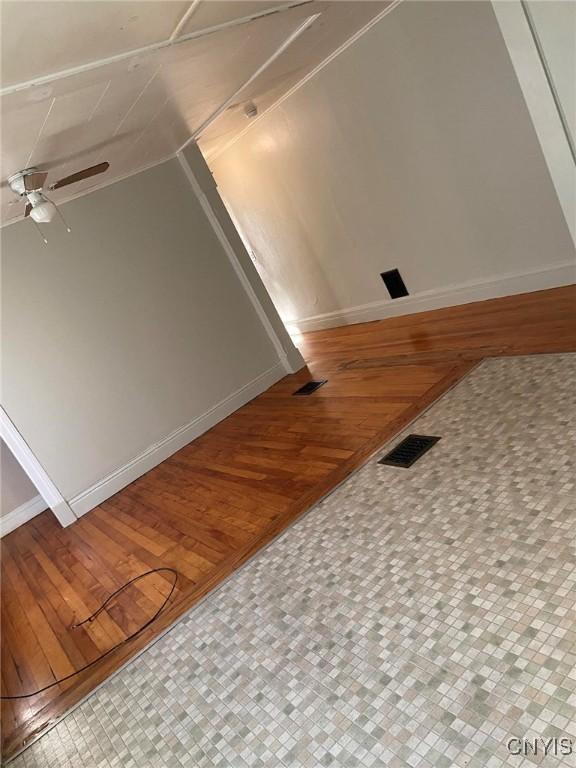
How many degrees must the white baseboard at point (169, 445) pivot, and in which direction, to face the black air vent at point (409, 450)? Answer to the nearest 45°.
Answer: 0° — it already faces it

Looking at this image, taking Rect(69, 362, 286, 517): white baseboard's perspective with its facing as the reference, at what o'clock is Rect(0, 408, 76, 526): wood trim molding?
The wood trim molding is roughly at 4 o'clock from the white baseboard.

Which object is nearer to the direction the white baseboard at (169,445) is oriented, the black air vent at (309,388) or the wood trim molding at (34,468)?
the black air vent

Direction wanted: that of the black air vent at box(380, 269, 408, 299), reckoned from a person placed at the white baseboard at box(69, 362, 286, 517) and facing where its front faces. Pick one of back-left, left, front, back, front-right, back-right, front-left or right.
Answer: front-left

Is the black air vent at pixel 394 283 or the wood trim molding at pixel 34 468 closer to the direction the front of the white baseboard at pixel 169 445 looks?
the black air vent

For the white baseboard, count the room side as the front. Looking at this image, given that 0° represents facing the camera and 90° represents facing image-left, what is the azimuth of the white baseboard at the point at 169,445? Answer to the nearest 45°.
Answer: approximately 315°

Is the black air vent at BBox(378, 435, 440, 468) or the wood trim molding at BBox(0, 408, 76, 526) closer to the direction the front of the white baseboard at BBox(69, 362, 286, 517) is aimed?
the black air vent

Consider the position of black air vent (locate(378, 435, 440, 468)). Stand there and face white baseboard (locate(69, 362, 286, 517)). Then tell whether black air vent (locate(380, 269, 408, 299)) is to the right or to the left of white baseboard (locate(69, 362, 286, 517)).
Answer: right
